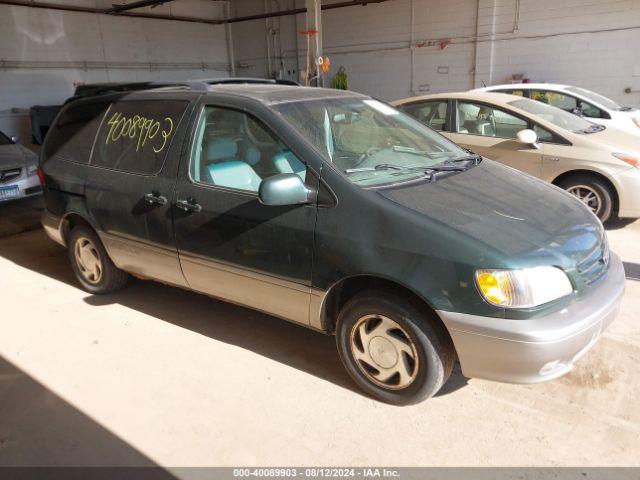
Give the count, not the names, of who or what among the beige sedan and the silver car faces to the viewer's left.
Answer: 0

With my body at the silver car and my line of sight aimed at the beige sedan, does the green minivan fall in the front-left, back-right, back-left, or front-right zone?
front-right

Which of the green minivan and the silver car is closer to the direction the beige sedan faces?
the green minivan

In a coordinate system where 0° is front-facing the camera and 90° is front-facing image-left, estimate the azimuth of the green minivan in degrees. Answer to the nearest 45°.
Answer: approximately 315°

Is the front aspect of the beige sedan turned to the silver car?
no

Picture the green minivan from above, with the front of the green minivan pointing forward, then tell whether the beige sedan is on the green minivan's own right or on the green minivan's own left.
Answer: on the green minivan's own left

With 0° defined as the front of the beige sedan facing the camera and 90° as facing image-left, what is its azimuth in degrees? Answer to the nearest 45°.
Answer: approximately 315°

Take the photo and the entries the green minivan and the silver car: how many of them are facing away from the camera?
0

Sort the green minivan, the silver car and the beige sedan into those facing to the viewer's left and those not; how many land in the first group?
0

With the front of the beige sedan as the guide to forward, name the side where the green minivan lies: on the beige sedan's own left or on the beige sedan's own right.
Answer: on the beige sedan's own right

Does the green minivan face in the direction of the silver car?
no
